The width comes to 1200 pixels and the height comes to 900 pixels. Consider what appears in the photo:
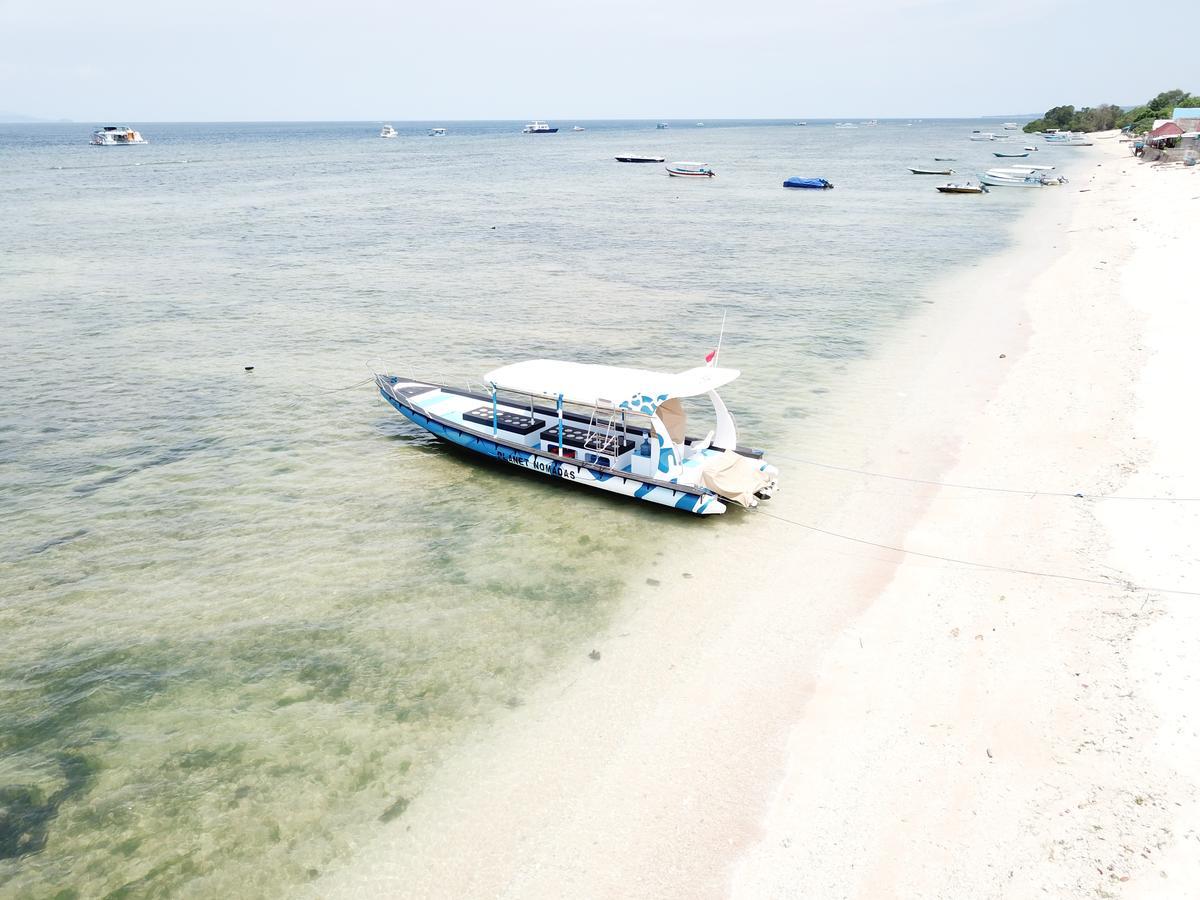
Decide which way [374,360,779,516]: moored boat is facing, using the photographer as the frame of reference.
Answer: facing away from the viewer and to the left of the viewer

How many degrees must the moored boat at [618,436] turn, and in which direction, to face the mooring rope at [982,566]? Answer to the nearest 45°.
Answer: approximately 180°
